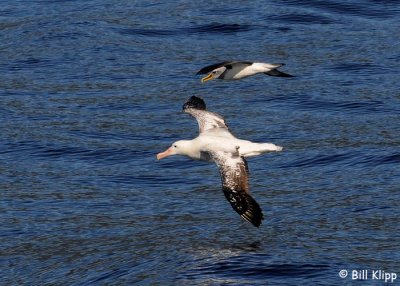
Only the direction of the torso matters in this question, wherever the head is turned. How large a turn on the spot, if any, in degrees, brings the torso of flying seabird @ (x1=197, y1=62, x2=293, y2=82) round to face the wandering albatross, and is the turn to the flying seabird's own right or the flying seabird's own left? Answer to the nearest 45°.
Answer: approximately 90° to the flying seabird's own left

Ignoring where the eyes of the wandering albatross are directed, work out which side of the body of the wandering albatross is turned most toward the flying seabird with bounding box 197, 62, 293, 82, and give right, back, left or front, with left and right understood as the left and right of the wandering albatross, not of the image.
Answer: right

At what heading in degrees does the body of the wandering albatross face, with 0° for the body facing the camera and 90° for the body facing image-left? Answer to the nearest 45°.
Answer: approximately 90°

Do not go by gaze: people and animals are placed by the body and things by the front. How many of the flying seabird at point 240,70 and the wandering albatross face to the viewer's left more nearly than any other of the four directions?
2

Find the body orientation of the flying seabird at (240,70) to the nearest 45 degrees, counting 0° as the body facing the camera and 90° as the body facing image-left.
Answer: approximately 90°

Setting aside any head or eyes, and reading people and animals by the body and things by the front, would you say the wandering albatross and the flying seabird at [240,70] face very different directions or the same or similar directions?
same or similar directions
